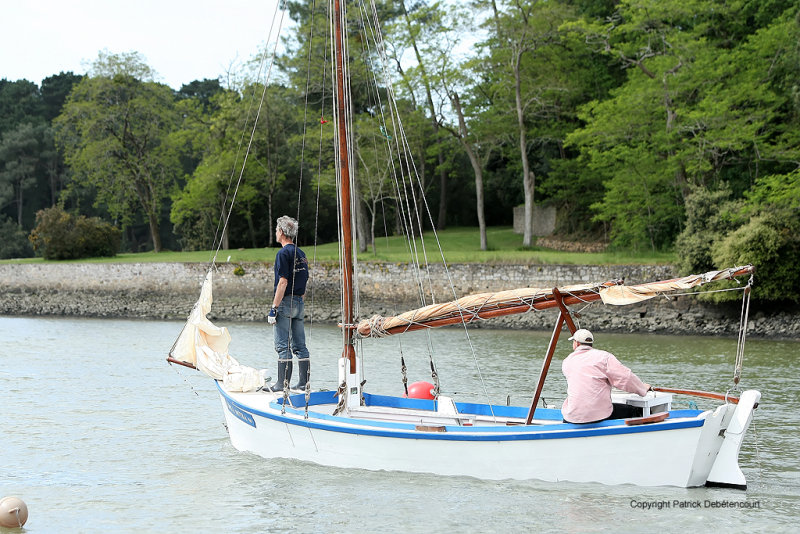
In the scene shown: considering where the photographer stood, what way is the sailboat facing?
facing to the left of the viewer

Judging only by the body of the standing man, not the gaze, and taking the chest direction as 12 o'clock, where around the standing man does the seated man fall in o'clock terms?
The seated man is roughly at 6 o'clock from the standing man.

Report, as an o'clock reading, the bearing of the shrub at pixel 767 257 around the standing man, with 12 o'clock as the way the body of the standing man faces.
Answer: The shrub is roughly at 3 o'clock from the standing man.

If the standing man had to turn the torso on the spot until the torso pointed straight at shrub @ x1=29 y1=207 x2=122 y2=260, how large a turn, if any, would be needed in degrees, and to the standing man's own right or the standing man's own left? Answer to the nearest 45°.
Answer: approximately 45° to the standing man's own right

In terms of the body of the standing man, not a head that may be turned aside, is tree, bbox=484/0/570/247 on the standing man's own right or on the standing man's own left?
on the standing man's own right

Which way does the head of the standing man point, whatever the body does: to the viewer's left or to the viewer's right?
to the viewer's left

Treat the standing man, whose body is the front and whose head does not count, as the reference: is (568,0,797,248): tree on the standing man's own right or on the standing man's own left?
on the standing man's own right

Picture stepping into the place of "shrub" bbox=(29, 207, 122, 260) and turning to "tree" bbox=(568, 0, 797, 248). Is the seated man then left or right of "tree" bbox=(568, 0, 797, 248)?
right

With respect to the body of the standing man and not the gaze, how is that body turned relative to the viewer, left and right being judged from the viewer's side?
facing away from the viewer and to the left of the viewer
